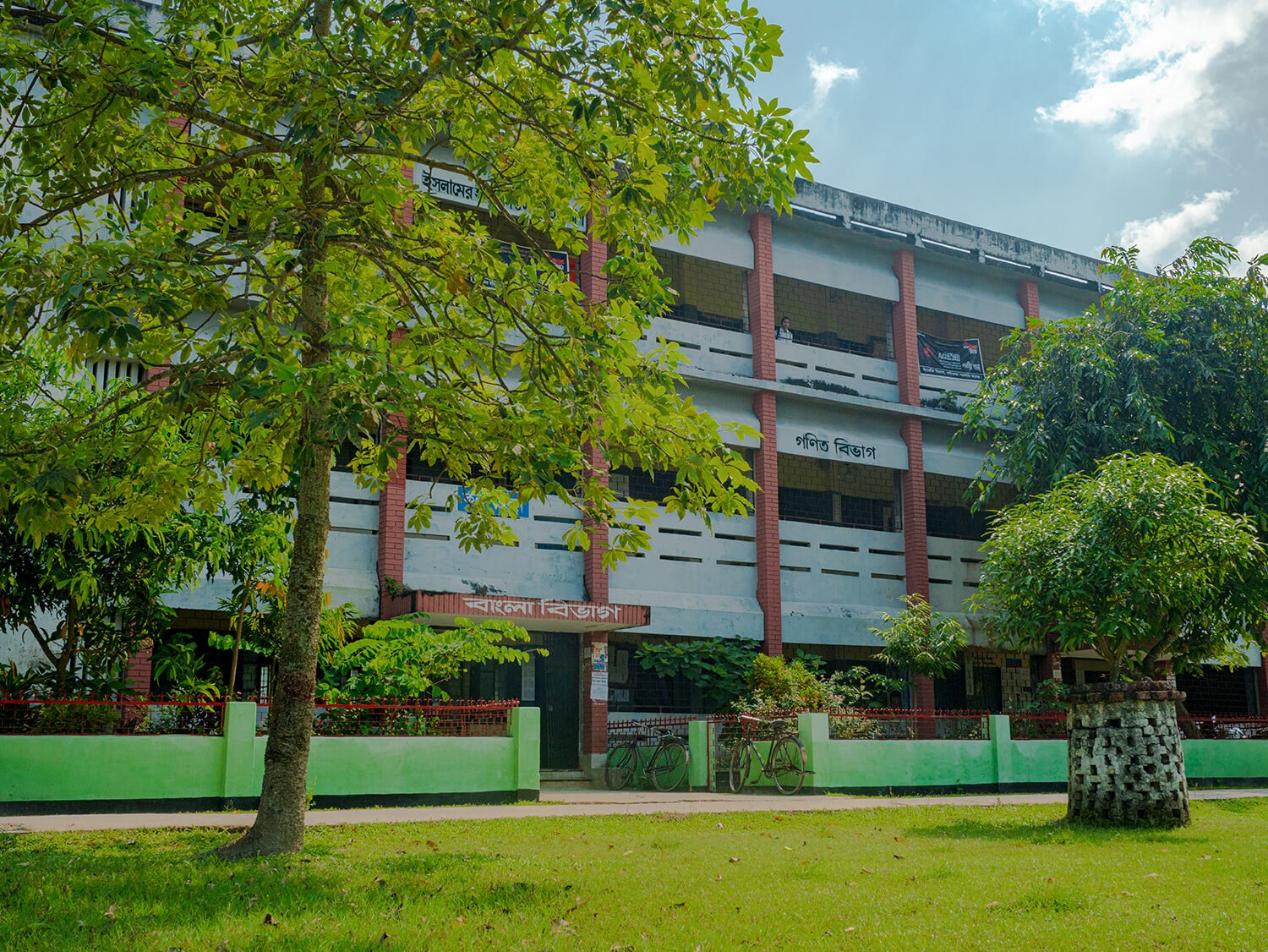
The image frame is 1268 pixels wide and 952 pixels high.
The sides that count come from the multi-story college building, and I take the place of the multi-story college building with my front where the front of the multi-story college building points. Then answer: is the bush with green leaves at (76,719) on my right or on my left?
on my right

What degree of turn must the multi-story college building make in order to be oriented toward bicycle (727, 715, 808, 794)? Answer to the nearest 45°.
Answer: approximately 45° to its right

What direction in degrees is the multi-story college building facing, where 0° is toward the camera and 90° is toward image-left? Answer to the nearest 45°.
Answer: approximately 315°

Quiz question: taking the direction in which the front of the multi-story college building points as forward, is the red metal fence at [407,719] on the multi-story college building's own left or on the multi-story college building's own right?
on the multi-story college building's own right

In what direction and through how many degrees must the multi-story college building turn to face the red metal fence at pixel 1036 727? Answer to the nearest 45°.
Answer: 0° — it already faces it
